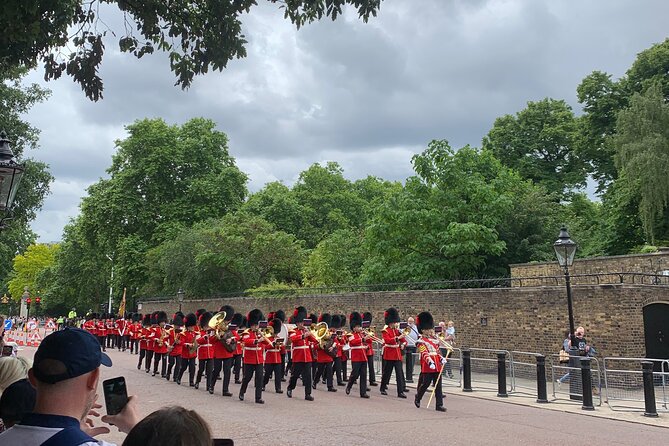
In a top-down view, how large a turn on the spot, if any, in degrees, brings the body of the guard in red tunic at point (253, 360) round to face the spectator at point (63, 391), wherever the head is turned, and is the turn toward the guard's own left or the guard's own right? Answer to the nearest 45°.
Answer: approximately 45° to the guard's own right

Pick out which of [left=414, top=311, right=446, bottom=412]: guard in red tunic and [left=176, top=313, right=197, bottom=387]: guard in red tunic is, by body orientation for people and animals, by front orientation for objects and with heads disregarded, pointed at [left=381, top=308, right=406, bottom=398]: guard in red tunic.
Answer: [left=176, top=313, right=197, bottom=387]: guard in red tunic

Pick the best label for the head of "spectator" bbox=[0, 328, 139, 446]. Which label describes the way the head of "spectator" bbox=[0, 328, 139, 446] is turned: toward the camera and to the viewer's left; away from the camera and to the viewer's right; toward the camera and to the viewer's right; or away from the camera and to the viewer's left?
away from the camera and to the viewer's right

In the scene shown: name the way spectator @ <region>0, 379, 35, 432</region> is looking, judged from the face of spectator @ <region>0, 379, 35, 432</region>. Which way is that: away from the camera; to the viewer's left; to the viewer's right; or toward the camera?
away from the camera

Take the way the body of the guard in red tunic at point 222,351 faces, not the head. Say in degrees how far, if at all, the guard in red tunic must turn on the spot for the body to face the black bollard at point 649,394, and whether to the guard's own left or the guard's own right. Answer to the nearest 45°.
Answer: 0° — they already face it

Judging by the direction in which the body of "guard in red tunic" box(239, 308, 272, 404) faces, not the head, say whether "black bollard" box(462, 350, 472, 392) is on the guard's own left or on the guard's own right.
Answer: on the guard's own left

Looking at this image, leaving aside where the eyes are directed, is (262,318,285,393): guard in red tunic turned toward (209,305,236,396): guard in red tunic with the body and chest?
no

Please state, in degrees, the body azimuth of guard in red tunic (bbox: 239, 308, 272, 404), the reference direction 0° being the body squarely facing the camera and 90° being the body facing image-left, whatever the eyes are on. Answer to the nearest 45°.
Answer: approximately 315°

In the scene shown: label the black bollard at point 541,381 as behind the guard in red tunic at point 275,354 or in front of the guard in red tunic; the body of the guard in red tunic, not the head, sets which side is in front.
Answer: in front

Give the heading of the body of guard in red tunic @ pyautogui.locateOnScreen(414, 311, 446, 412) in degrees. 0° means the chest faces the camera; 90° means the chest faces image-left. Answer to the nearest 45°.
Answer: approximately 315°

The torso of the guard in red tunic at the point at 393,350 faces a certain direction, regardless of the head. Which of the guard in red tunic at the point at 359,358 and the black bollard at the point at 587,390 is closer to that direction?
the black bollard

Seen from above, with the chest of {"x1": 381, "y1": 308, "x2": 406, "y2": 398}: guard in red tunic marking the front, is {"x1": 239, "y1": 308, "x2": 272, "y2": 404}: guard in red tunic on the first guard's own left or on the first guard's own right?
on the first guard's own right

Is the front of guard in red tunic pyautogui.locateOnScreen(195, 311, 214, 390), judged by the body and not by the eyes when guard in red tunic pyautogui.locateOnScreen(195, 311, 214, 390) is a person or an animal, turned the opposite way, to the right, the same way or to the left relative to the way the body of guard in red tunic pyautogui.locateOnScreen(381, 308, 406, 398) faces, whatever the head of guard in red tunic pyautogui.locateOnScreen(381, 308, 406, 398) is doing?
the same way

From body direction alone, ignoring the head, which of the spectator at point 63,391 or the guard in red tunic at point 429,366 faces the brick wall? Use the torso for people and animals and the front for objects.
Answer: the spectator

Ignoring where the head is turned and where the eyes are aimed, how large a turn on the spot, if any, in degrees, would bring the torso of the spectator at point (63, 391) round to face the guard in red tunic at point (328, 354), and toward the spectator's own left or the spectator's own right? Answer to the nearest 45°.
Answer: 0° — they already face them

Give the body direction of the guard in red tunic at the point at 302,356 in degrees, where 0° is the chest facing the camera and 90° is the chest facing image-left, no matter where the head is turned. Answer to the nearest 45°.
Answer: approximately 315°

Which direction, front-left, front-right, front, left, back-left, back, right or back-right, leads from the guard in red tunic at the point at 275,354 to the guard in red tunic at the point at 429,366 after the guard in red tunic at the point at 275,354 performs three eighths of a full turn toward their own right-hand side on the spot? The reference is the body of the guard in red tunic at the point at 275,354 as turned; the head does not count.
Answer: back-left

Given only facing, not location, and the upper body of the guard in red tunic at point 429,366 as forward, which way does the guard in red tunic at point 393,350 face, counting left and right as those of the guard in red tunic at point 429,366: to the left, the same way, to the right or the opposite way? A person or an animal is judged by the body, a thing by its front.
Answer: the same way

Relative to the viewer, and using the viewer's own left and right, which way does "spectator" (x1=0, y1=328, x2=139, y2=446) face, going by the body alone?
facing away from the viewer and to the right of the viewer

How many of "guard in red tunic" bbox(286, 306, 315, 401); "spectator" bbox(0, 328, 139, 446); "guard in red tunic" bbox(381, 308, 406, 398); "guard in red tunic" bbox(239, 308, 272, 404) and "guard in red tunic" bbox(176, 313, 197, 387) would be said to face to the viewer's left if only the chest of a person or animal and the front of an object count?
0

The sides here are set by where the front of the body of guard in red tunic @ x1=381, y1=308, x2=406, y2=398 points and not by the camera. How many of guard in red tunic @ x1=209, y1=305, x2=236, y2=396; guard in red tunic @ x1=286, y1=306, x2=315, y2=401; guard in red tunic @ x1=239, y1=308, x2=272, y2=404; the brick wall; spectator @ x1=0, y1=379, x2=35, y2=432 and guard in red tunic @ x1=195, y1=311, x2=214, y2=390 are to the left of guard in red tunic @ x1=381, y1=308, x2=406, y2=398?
1

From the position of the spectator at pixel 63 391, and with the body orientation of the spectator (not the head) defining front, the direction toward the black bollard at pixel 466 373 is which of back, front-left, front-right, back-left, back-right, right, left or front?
front

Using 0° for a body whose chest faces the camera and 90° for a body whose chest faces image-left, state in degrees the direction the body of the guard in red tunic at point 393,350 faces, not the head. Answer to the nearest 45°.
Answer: approximately 315°

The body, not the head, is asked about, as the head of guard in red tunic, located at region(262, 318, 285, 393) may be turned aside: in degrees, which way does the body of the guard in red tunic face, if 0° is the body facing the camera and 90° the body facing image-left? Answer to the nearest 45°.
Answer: approximately 315°
